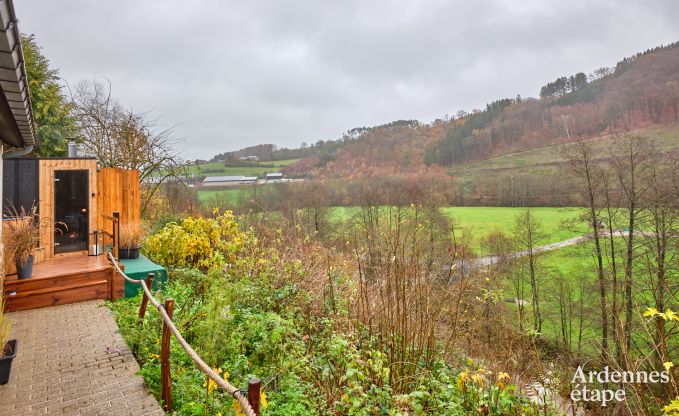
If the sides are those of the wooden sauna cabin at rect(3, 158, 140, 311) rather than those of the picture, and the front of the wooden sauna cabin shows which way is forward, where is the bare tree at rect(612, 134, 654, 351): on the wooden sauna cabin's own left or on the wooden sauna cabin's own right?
on the wooden sauna cabin's own left

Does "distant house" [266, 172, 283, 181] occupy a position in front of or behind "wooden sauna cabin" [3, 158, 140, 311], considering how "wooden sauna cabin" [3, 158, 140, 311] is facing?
behind

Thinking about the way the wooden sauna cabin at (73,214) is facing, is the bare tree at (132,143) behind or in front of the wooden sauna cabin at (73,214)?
behind

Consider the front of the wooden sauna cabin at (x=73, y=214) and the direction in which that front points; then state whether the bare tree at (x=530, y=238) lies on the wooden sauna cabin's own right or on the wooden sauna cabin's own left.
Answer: on the wooden sauna cabin's own left

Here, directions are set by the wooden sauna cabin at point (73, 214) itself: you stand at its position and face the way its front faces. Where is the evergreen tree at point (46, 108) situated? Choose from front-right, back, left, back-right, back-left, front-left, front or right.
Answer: back
